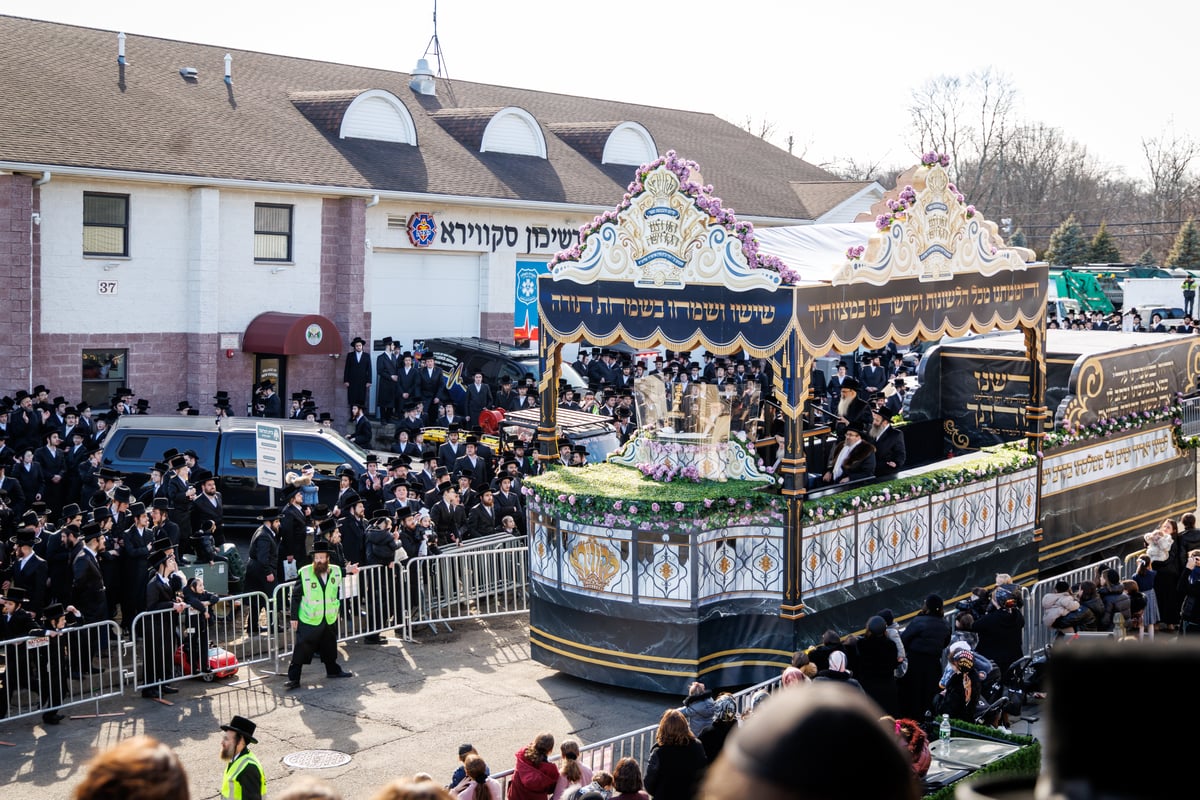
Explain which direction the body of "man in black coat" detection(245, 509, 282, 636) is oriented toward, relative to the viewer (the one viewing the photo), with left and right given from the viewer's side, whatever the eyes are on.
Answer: facing to the right of the viewer

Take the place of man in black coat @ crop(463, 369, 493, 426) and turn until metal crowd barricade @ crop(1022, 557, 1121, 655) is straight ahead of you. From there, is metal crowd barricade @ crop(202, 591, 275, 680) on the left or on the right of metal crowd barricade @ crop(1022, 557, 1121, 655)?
right

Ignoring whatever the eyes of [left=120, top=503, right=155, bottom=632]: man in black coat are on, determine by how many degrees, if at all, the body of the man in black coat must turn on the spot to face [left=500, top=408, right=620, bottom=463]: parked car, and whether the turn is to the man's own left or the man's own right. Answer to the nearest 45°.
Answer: approximately 90° to the man's own left

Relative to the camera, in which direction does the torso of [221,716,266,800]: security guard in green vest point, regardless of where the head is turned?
to the viewer's left

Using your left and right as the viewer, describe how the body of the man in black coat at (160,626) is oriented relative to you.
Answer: facing to the right of the viewer

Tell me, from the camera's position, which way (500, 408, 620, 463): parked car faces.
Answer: facing the viewer and to the right of the viewer

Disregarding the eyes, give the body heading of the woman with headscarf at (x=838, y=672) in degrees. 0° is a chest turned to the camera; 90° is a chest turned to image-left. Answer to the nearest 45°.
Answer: approximately 180°

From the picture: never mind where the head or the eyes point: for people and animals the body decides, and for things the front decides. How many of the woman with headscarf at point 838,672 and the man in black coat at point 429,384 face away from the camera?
1

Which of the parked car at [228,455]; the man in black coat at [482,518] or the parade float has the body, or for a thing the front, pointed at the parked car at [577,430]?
the parked car at [228,455]

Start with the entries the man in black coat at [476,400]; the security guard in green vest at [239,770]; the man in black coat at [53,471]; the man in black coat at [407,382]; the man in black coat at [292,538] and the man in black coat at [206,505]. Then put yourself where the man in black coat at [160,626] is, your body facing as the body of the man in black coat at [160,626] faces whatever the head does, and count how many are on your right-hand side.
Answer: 1

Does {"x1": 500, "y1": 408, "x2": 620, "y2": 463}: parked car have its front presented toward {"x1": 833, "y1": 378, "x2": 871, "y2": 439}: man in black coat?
yes

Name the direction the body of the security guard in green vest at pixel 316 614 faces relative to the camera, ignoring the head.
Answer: toward the camera
